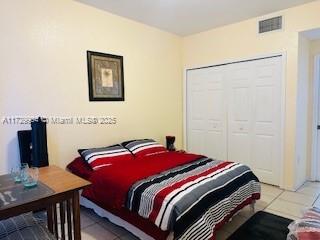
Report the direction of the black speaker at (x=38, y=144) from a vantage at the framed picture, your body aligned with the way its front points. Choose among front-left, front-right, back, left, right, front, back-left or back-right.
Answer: right

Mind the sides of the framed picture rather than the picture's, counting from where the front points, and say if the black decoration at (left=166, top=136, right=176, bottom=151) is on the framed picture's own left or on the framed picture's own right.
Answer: on the framed picture's own left

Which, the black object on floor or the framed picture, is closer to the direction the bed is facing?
the black object on floor

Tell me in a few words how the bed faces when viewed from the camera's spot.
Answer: facing the viewer and to the right of the viewer

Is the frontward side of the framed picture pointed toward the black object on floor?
yes

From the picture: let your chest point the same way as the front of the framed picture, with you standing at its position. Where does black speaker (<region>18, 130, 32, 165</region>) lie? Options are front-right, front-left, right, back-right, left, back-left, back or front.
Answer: right

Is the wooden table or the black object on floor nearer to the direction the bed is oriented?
the black object on floor

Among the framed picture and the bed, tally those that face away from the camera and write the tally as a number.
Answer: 0

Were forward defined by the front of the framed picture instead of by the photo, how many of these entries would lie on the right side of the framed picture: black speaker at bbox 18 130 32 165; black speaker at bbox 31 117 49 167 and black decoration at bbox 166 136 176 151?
2
